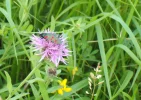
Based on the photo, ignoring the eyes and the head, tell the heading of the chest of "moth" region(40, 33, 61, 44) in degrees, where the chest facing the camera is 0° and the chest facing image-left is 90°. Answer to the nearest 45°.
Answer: approximately 90°
